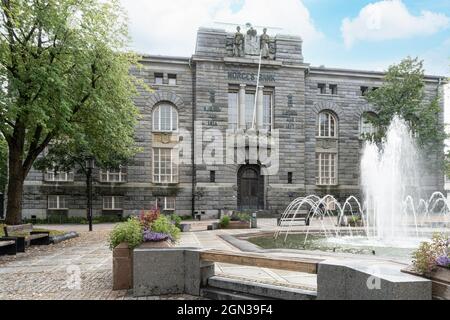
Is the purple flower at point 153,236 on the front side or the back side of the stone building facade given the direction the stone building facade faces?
on the front side

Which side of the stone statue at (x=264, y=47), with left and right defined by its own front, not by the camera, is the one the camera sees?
front

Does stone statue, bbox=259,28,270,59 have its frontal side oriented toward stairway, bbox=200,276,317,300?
yes

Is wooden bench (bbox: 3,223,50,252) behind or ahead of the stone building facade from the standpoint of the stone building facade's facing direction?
ahead

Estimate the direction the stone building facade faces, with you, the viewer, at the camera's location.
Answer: facing the viewer

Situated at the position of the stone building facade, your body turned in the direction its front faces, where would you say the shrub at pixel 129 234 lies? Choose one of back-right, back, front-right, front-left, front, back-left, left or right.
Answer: front

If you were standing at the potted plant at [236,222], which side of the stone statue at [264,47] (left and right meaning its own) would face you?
front

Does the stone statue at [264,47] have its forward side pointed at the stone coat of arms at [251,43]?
no

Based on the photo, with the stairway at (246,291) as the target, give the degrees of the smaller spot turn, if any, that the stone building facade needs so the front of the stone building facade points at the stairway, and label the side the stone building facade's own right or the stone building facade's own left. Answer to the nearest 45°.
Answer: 0° — it already faces it

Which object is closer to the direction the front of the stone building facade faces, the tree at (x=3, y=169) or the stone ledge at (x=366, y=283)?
the stone ledge

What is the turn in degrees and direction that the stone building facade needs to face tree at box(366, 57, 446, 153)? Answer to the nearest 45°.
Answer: approximately 90° to its left

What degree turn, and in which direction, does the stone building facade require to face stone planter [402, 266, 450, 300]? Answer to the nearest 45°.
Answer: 0° — it already faces it
